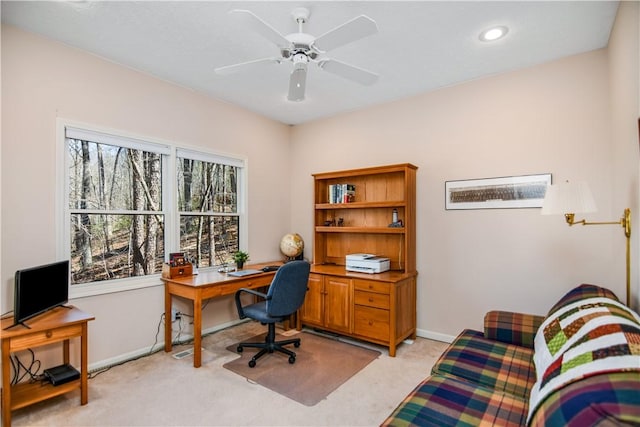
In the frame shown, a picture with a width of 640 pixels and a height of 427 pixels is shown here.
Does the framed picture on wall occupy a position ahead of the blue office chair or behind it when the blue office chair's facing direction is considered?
behind

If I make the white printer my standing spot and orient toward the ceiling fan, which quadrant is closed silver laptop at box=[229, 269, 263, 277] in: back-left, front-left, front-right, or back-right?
front-right

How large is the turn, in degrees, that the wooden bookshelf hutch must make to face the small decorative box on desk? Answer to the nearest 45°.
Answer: approximately 45° to its right

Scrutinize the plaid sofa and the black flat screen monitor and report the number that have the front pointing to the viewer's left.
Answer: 1

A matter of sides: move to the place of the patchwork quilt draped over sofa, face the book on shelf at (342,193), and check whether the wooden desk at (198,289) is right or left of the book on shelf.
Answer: left

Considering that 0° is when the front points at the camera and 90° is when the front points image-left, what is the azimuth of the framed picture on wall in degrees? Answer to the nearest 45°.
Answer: approximately 45°

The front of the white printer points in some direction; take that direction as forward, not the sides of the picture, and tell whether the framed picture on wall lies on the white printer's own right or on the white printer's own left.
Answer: on the white printer's own left

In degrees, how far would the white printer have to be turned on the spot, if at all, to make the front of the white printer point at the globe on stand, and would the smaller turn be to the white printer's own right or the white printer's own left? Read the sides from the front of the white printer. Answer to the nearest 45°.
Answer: approximately 90° to the white printer's own right

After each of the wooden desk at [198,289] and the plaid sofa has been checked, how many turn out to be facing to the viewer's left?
1

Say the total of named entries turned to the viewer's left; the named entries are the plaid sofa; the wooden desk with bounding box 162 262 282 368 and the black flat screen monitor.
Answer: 1

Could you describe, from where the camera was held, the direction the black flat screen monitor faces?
facing the viewer and to the right of the viewer

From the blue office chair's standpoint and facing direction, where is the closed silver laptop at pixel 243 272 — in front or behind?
in front

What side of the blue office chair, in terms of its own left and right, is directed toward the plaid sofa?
back

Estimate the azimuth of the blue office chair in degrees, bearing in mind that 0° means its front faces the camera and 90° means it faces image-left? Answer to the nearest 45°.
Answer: approximately 135°

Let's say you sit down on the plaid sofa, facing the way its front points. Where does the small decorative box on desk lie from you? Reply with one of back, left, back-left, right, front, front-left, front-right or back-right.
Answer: front

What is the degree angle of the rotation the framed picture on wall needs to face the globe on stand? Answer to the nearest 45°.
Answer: approximately 45° to its right

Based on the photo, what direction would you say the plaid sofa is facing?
to the viewer's left

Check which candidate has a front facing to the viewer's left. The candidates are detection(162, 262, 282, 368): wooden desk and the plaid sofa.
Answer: the plaid sofa
